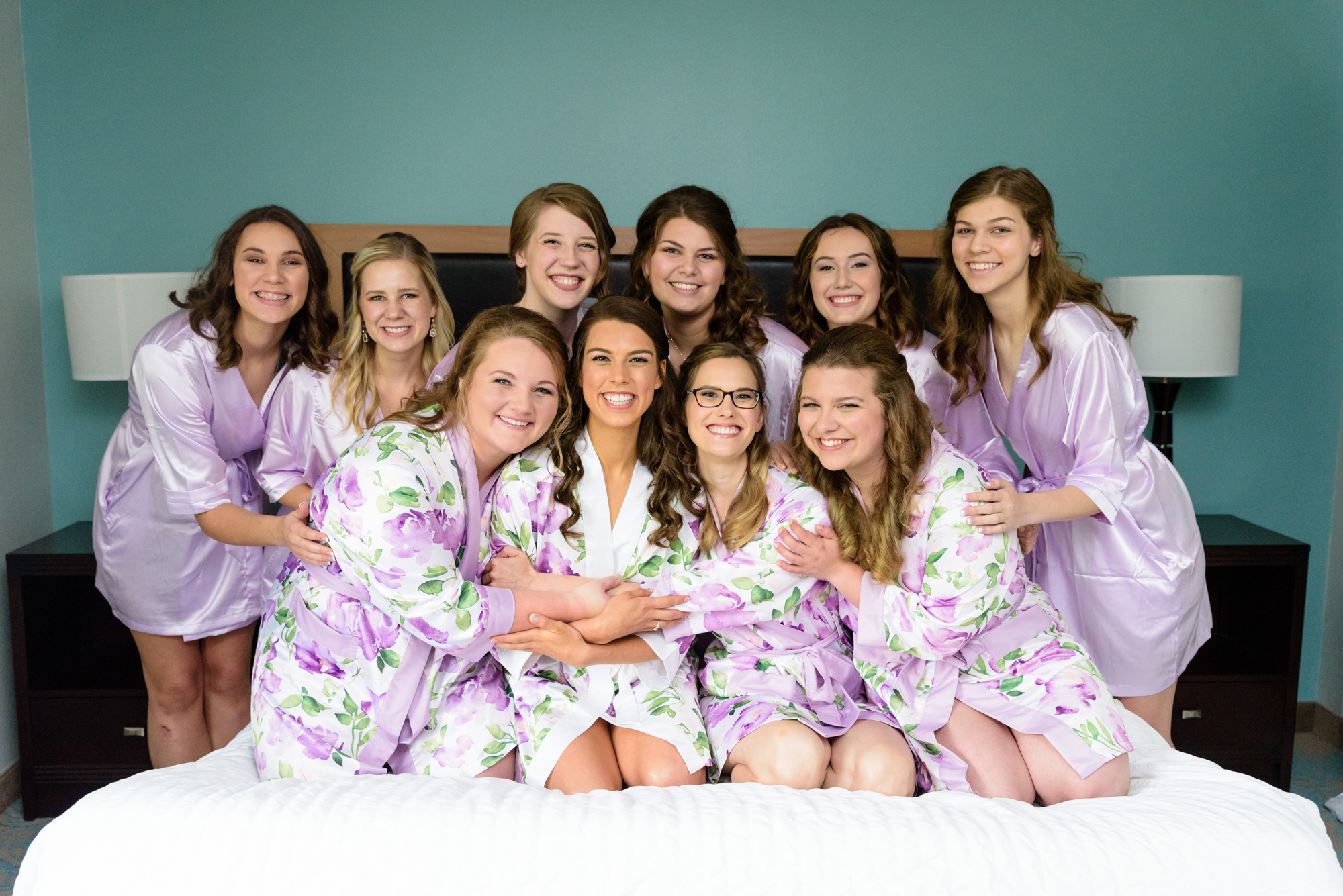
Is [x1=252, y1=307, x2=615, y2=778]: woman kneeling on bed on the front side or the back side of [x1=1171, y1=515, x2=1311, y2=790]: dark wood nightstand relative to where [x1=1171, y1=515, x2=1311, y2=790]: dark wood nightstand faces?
on the front side

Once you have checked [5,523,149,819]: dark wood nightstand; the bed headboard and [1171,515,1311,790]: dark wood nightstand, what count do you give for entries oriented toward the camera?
3

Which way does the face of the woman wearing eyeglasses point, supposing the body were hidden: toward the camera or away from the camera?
toward the camera

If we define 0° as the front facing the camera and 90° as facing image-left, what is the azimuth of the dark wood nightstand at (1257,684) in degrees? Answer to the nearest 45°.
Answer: approximately 0°

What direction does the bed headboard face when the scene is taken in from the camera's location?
facing the viewer

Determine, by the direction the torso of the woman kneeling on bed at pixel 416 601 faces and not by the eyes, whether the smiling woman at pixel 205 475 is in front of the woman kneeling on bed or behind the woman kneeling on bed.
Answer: behind

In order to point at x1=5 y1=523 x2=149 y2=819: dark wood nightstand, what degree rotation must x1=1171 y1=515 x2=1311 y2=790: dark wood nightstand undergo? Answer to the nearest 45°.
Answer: approximately 45° to its right

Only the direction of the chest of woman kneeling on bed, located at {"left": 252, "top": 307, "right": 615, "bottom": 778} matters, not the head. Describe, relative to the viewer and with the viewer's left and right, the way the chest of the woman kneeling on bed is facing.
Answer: facing the viewer and to the right of the viewer

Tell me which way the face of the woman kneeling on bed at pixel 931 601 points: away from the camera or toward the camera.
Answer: toward the camera

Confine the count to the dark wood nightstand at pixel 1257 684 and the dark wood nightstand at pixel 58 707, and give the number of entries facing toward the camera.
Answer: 2

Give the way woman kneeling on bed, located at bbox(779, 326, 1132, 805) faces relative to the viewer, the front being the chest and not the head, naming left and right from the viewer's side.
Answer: facing the viewer and to the left of the viewer

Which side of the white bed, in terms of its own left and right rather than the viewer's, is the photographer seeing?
front

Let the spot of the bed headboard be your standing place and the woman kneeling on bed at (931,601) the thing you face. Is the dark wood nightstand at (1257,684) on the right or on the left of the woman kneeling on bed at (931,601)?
left

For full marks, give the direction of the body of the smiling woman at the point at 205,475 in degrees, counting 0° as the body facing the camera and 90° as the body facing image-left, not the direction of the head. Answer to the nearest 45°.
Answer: approximately 315°

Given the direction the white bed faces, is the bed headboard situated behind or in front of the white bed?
behind

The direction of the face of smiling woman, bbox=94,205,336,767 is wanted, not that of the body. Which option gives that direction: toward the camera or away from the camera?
toward the camera

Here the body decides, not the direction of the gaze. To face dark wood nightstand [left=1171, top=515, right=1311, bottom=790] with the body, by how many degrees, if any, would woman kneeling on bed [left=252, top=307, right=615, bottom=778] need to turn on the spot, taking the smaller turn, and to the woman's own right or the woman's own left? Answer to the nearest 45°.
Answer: approximately 45° to the woman's own left
